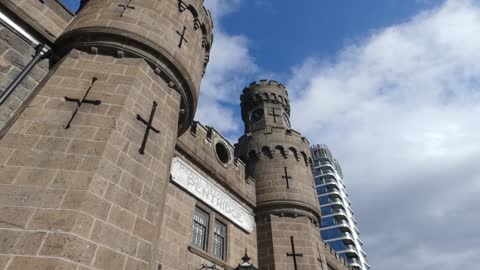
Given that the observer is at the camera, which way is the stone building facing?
facing the viewer and to the right of the viewer
